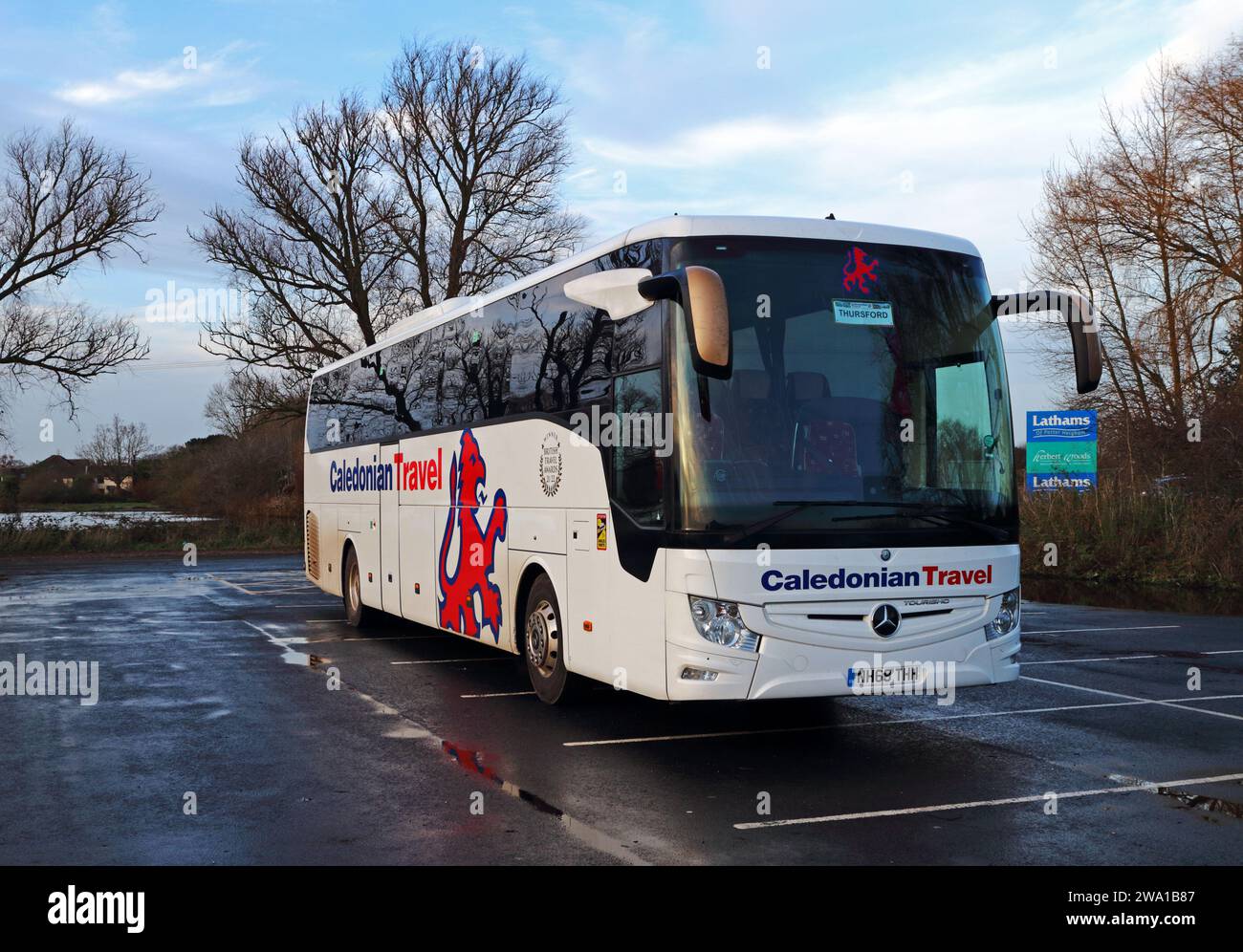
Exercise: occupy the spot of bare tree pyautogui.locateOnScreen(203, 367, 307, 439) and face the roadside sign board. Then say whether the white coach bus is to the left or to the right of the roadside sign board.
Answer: right

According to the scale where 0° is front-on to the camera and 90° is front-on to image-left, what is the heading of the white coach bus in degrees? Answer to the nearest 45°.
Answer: approximately 315°

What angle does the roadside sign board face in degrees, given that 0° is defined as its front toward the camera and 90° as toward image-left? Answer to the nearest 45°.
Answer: approximately 0°

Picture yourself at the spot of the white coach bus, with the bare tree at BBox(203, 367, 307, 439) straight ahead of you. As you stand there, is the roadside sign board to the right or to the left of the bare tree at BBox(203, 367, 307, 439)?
right

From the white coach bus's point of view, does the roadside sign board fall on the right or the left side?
on its left

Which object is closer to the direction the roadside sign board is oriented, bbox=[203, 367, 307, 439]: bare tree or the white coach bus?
the white coach bus

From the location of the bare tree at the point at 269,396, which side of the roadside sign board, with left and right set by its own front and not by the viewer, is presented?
right
